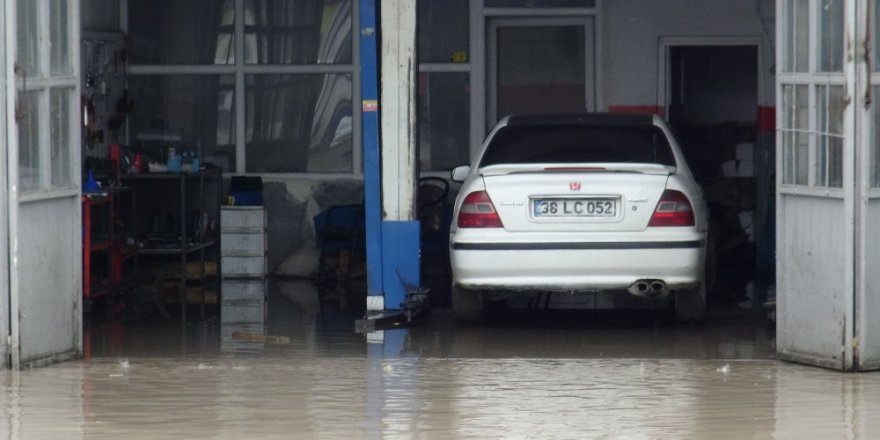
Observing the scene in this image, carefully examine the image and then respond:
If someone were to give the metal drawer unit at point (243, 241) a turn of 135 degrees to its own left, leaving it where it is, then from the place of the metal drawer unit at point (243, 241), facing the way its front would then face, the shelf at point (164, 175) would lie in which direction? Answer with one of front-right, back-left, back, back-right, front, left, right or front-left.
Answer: back-left

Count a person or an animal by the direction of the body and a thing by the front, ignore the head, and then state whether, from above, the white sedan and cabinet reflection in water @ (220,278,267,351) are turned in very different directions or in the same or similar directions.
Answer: very different directions

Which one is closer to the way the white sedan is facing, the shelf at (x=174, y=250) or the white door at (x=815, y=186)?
the shelf

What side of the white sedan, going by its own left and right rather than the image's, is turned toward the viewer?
back

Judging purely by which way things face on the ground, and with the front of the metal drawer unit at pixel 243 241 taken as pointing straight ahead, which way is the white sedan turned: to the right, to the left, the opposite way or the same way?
the opposite way

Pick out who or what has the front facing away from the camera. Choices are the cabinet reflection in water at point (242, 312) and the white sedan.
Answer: the white sedan

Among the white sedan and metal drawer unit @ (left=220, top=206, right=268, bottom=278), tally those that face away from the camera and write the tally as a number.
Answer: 1

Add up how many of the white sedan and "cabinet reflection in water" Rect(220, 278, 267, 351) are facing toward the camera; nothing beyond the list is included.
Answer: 1

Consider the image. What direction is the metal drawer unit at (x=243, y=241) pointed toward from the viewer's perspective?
toward the camera

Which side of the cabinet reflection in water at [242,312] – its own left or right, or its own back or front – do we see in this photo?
front

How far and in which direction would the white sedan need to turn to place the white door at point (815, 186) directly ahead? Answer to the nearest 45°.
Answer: approximately 135° to its right
